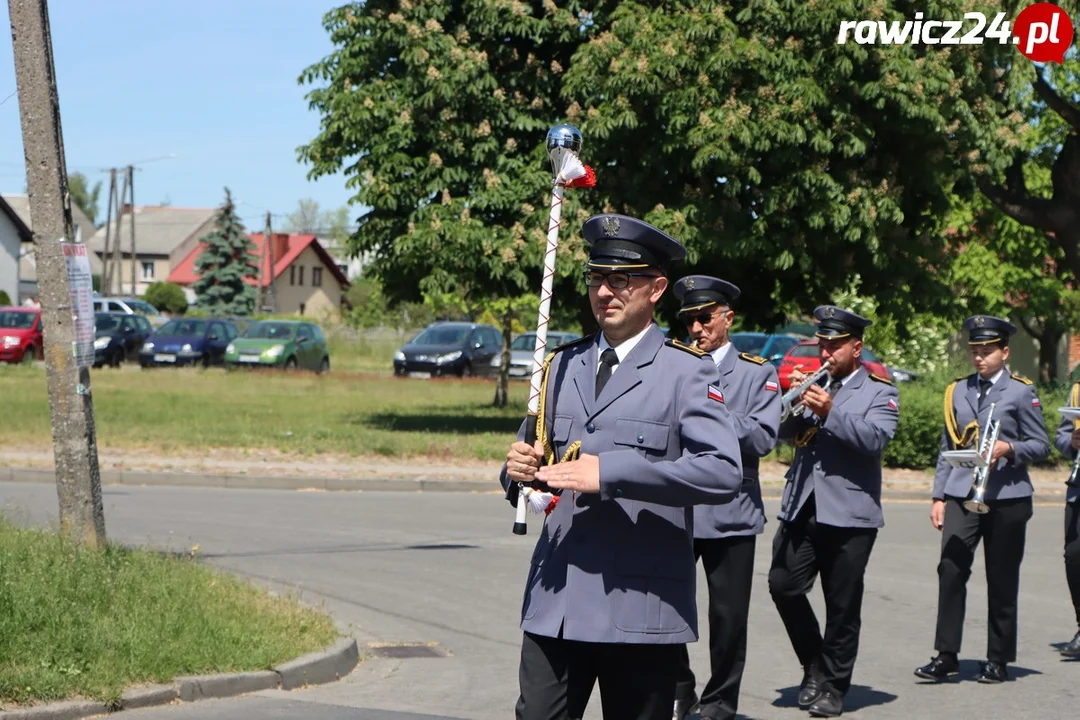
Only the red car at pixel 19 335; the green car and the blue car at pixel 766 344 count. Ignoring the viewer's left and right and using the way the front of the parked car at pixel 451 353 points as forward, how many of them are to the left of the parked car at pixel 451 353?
1

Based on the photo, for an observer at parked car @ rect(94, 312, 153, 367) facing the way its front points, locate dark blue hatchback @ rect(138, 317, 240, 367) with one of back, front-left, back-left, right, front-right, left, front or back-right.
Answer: left

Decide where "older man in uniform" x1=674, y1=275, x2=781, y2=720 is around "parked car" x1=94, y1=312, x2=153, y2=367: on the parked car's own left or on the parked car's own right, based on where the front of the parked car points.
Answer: on the parked car's own left

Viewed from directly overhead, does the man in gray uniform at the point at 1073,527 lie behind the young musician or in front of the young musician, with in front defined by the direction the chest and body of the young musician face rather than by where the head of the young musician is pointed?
behind

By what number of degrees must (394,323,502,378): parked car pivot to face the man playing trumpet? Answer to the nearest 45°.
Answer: approximately 45° to its left

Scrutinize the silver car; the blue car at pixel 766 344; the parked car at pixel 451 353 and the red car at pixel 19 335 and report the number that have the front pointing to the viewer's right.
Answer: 0

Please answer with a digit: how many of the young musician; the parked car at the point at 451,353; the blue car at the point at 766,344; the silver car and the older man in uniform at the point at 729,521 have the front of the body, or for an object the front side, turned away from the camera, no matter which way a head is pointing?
0

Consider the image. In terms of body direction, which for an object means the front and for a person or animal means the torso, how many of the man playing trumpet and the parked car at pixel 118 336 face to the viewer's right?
0

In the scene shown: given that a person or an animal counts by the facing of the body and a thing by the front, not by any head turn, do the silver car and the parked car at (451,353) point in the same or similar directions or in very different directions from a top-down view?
same or similar directions

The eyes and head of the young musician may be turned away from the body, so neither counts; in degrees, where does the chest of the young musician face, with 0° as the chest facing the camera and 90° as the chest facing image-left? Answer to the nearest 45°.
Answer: approximately 45°

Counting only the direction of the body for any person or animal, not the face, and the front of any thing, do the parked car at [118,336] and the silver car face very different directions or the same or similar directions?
same or similar directions

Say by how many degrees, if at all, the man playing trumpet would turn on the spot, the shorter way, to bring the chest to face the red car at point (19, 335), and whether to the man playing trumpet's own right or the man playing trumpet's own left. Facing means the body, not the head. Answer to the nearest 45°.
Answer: approximately 90° to the man playing trumpet's own right

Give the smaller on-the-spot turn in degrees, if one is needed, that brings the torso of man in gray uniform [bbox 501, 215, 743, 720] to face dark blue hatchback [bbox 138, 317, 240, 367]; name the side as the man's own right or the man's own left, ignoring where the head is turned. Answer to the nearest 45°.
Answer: approximately 135° to the man's own right

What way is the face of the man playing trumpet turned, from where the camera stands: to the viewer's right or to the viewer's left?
to the viewer's left

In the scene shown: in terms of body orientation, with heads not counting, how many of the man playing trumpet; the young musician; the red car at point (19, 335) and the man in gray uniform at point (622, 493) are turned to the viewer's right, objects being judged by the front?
0

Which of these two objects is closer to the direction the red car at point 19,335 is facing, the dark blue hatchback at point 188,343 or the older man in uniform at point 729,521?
the older man in uniform

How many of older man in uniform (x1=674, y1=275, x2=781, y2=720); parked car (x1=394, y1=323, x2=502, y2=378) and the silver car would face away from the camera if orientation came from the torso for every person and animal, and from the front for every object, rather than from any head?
0

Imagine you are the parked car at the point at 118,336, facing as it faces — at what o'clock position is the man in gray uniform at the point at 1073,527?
The man in gray uniform is roughly at 10 o'clock from the parked car.

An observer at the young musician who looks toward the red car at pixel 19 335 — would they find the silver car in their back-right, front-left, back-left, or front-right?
front-right

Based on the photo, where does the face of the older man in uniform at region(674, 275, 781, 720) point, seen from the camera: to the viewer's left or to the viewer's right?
to the viewer's left
